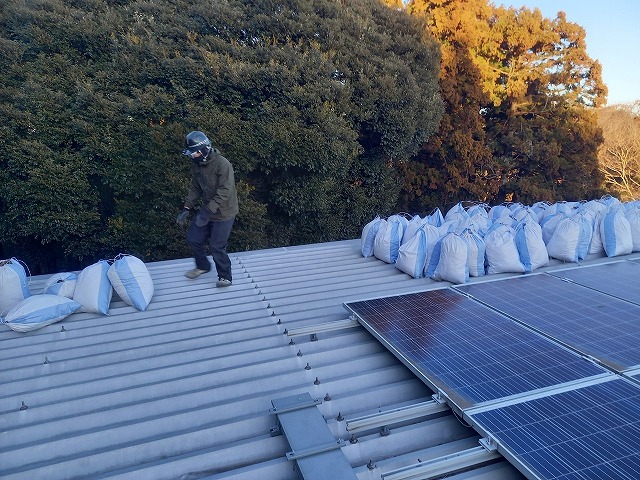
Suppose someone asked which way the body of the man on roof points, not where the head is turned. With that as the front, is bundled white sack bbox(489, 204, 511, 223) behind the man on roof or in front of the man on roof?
behind

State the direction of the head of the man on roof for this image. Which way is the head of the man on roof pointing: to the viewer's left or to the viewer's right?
to the viewer's left

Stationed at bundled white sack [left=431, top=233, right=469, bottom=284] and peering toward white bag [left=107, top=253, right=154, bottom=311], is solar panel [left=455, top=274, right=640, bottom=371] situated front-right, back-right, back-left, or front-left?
back-left

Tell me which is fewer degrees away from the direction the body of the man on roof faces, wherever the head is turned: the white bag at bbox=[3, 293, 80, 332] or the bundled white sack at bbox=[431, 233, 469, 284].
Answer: the white bag

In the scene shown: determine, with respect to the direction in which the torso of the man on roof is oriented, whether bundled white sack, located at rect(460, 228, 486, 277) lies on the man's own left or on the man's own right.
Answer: on the man's own left

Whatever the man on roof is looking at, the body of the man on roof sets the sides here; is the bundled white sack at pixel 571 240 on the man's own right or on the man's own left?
on the man's own left

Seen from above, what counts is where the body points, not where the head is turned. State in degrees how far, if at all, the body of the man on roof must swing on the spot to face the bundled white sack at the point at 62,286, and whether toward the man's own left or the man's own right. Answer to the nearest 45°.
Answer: approximately 45° to the man's own right

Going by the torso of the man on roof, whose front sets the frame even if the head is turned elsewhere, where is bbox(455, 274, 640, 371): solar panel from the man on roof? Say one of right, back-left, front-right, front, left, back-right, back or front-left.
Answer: left

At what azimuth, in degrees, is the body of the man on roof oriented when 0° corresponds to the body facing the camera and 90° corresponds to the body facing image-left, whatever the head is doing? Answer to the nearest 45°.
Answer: approximately 45°

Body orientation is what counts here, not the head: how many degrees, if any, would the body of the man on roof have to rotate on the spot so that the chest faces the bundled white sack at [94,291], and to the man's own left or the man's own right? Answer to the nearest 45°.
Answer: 0° — they already face it

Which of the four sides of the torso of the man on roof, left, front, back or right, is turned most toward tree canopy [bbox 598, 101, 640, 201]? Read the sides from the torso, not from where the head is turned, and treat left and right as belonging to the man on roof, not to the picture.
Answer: back

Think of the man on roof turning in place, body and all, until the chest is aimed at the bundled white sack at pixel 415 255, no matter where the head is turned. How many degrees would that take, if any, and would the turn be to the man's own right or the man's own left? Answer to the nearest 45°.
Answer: approximately 135° to the man's own left
